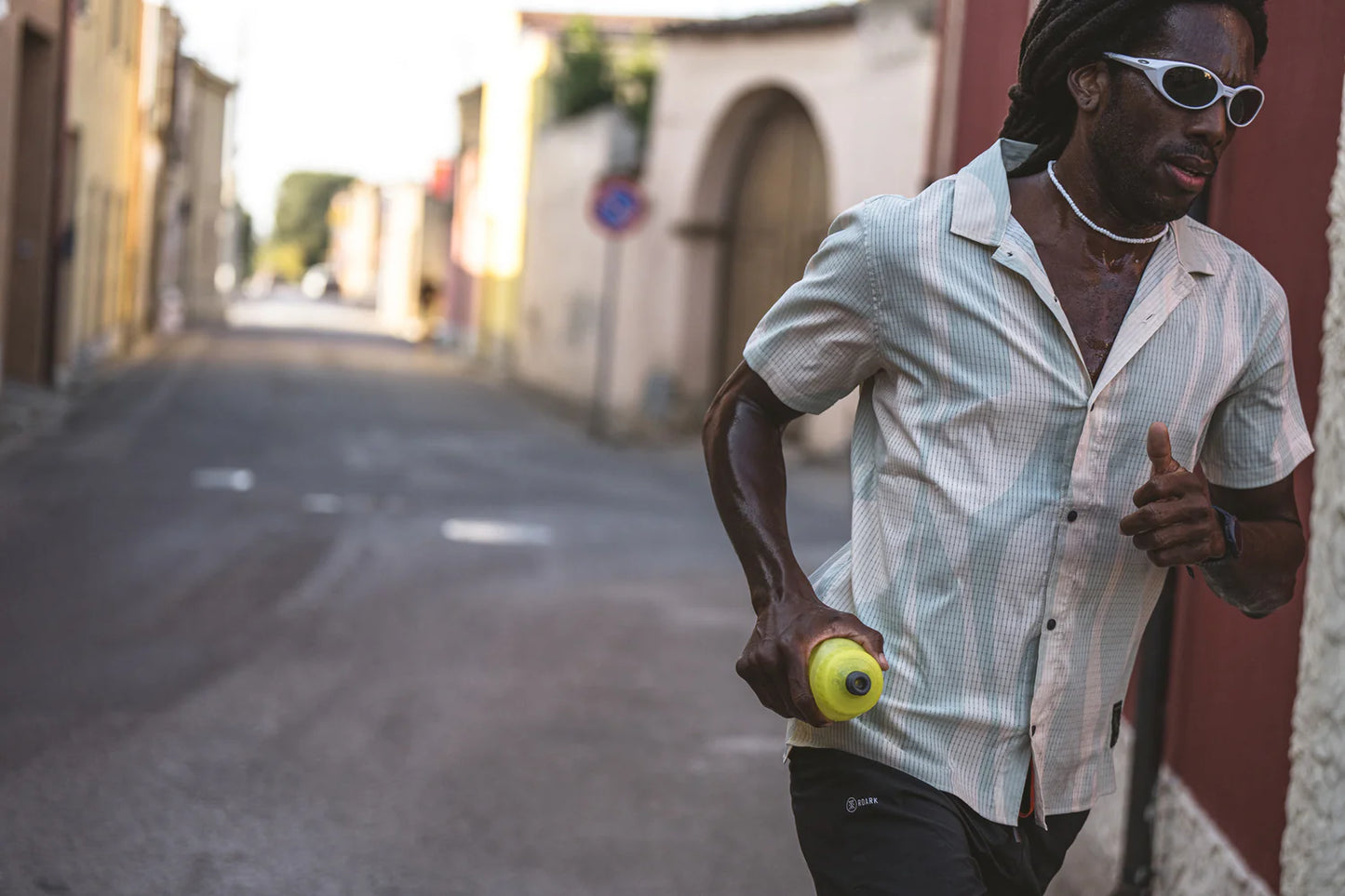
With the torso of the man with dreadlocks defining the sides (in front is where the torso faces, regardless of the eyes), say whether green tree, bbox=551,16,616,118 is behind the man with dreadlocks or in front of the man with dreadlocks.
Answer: behind

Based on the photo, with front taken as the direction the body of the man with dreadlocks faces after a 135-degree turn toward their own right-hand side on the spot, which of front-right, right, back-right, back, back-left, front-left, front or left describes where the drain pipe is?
right
